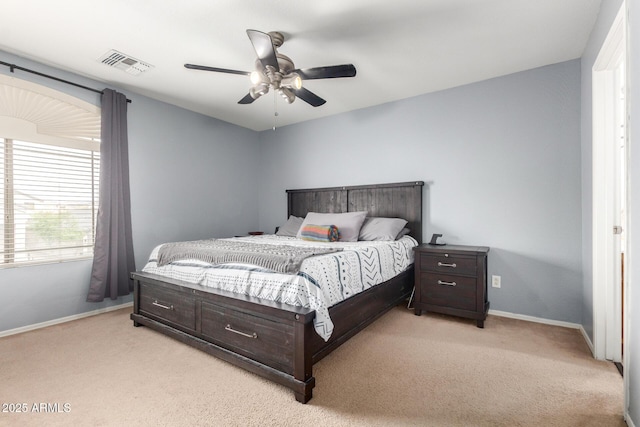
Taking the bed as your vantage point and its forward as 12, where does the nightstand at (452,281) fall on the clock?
The nightstand is roughly at 7 o'clock from the bed.

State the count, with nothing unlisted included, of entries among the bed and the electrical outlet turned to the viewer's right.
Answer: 0

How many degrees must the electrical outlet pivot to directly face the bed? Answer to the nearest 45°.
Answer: approximately 45° to its right

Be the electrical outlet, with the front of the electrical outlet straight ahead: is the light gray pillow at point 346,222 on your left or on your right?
on your right

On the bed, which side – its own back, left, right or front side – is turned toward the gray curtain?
right

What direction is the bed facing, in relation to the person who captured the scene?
facing the viewer and to the left of the viewer

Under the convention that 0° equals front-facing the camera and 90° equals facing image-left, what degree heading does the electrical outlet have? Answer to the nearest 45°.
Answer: approximately 0°

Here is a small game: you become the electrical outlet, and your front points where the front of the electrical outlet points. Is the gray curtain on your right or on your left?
on your right

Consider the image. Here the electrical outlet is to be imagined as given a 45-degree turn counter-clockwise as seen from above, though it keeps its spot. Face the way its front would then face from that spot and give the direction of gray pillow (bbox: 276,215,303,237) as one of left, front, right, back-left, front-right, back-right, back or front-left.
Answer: back-right

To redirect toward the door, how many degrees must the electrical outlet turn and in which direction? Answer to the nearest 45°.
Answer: approximately 45° to its left
